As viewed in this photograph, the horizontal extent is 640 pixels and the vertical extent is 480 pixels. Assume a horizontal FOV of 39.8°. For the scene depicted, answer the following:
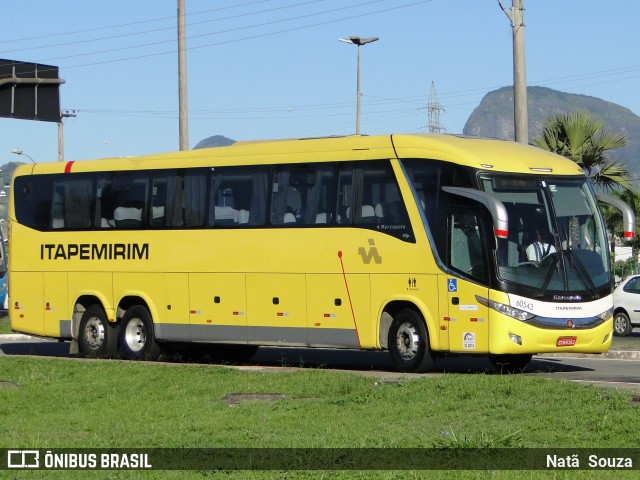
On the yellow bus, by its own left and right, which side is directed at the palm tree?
left

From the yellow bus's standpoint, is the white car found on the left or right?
on its left

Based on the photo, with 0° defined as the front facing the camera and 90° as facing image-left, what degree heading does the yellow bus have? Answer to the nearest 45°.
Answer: approximately 315°

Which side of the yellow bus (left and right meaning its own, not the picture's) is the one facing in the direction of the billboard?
back

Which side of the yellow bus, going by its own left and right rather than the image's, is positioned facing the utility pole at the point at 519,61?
left

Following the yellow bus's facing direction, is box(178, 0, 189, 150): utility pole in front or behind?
behind
